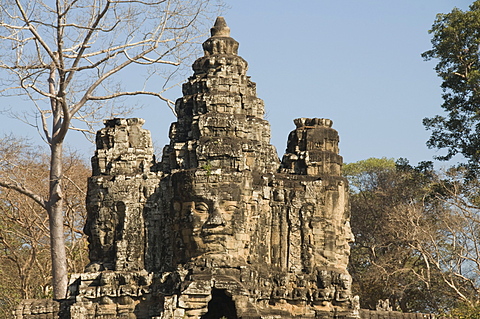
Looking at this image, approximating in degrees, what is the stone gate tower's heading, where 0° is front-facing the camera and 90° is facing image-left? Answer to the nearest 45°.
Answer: approximately 0°

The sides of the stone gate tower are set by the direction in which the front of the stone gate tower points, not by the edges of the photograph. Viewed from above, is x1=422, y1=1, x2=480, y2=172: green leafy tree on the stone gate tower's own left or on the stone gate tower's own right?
on the stone gate tower's own left

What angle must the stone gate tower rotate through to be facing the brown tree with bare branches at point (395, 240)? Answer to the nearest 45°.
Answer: approximately 135° to its left
